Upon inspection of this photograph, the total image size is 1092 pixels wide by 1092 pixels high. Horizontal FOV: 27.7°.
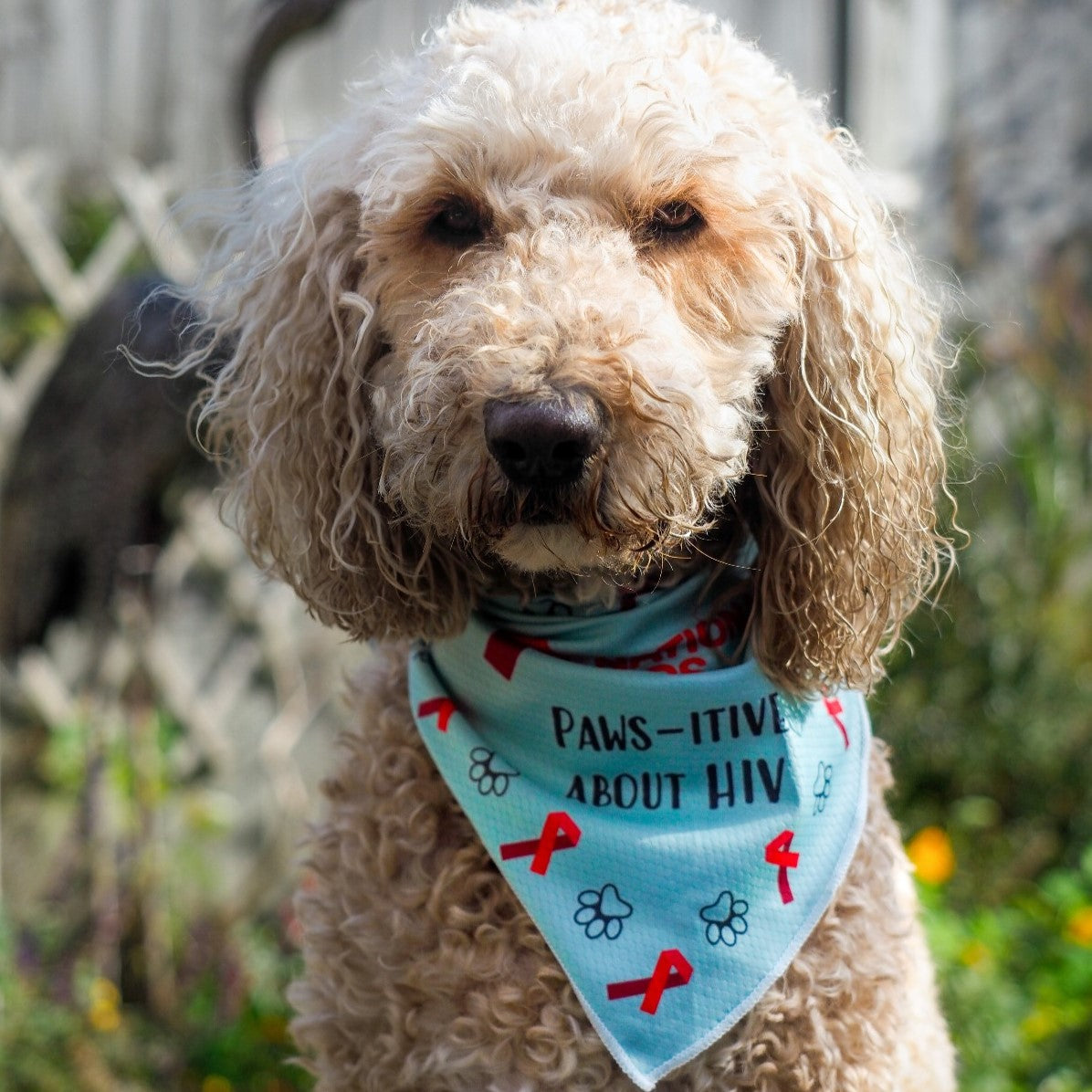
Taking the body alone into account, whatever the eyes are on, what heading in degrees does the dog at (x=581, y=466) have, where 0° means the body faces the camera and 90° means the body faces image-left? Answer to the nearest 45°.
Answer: approximately 0°
